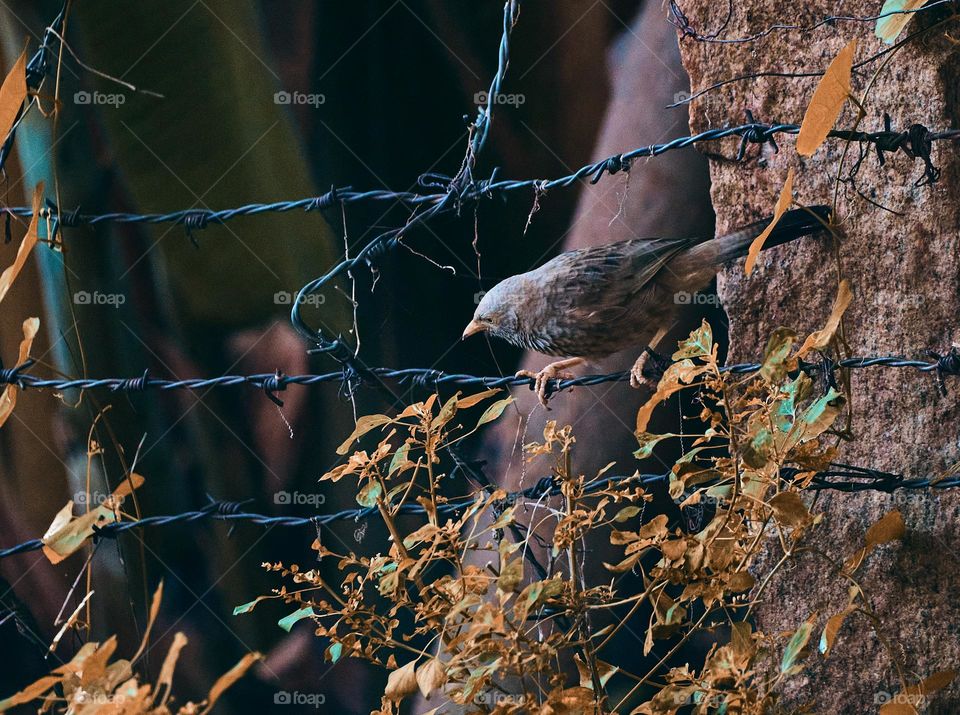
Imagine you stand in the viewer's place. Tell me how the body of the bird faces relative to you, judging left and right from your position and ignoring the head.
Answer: facing to the left of the viewer
